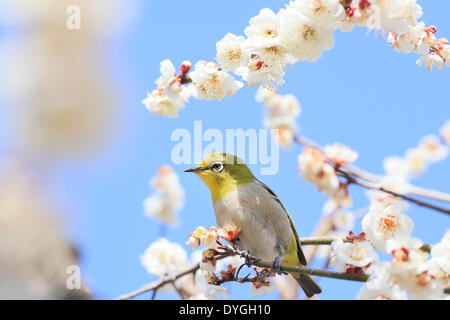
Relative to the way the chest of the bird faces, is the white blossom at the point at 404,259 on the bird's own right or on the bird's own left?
on the bird's own left

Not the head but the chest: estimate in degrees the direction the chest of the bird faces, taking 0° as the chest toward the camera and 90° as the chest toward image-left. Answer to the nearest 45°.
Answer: approximately 90°
